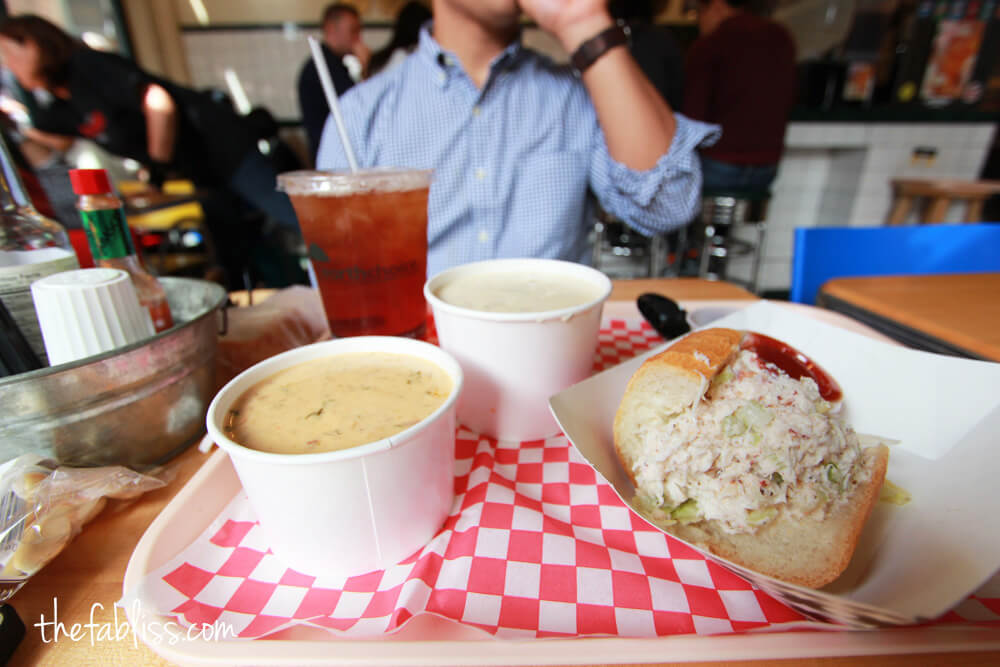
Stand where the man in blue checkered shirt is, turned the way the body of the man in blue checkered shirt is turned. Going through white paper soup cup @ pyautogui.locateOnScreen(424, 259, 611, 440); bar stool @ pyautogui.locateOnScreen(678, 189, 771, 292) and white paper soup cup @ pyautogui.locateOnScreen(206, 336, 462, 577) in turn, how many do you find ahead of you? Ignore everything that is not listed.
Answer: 2

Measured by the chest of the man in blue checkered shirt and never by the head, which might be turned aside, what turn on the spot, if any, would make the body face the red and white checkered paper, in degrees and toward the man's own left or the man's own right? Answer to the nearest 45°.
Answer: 0° — they already face it

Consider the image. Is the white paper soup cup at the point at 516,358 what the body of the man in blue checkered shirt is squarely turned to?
yes

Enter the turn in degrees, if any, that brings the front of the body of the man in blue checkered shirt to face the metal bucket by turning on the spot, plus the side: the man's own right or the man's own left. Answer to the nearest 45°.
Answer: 0° — they already face it

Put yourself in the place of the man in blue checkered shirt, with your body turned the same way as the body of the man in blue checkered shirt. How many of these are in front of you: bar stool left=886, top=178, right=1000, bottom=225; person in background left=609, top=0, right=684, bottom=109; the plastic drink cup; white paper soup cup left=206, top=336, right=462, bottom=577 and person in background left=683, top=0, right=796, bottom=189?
2

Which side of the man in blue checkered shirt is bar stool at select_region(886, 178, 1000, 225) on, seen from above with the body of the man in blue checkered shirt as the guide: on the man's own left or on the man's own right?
on the man's own left

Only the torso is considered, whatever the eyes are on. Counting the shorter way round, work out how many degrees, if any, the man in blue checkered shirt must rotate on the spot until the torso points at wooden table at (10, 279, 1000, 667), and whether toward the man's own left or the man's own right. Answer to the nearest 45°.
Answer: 0° — they already face it

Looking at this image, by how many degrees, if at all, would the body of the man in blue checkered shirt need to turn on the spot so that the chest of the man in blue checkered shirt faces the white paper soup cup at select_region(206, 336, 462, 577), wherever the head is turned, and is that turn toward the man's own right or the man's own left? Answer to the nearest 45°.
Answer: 0° — they already face it

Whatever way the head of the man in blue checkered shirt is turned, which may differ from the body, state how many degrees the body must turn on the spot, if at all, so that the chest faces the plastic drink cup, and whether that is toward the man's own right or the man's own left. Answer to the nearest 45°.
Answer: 0° — they already face it

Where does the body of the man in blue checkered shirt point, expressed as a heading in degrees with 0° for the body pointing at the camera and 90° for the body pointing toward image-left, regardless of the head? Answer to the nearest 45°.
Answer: approximately 0°

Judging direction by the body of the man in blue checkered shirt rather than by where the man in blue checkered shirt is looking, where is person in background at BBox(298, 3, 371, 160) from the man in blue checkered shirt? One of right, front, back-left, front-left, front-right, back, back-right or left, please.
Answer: back-right

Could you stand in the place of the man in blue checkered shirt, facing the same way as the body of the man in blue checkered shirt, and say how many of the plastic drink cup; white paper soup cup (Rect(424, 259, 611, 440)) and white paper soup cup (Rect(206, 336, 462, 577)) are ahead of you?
3
